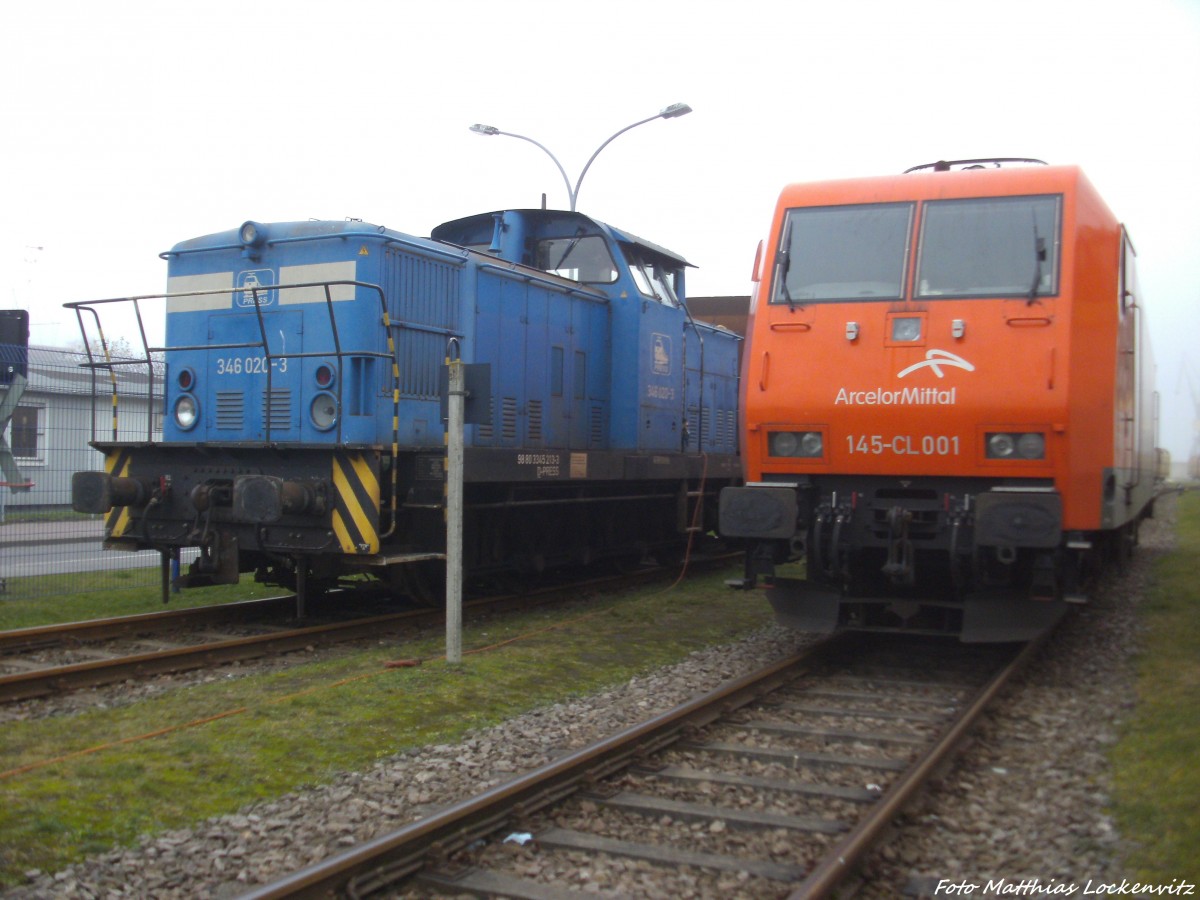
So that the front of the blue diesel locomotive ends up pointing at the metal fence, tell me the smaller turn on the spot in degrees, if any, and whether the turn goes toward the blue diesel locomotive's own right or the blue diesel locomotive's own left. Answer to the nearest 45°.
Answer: approximately 90° to the blue diesel locomotive's own right

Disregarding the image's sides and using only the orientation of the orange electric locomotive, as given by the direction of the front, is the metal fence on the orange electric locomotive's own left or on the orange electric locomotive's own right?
on the orange electric locomotive's own right

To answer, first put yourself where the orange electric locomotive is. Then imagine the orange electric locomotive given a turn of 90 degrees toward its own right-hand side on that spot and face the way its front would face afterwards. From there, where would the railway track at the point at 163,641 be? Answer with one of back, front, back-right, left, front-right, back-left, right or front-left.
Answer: front

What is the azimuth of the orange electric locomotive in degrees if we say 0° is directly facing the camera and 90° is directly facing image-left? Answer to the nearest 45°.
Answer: approximately 0°

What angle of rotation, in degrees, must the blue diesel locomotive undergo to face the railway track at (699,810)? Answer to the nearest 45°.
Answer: approximately 45° to its left

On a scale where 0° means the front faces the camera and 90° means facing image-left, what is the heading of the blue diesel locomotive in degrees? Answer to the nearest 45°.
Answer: approximately 45°

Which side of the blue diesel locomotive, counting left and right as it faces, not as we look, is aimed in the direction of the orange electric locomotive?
left
